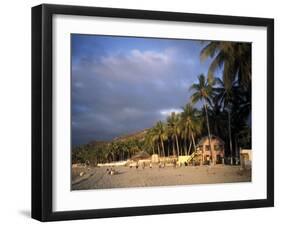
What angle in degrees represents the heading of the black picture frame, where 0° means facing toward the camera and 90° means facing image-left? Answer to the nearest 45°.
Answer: approximately 315°
